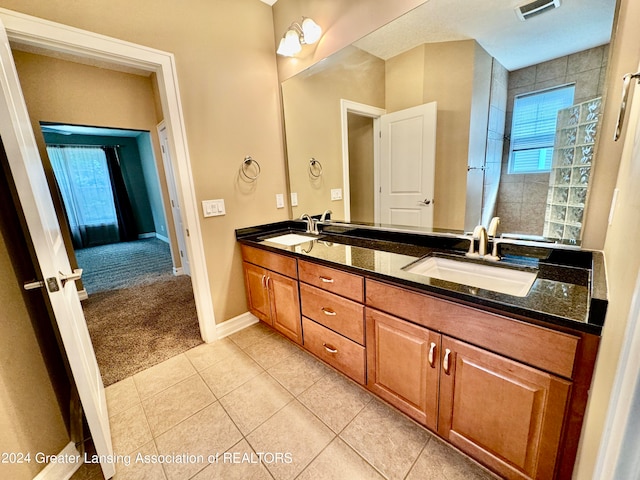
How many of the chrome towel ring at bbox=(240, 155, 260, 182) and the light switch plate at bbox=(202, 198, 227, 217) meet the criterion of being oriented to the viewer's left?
0

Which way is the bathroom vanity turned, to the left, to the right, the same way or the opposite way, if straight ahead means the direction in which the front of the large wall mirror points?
the same way

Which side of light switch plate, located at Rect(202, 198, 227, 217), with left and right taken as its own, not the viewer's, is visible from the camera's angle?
front

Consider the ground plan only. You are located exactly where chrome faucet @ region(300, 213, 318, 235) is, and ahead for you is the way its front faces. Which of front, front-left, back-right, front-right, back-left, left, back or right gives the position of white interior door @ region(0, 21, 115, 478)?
front

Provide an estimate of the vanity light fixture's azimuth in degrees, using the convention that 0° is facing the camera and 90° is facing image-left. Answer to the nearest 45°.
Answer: approximately 45°

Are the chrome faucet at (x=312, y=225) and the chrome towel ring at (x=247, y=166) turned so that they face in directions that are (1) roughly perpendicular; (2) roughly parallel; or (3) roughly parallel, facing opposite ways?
roughly perpendicular

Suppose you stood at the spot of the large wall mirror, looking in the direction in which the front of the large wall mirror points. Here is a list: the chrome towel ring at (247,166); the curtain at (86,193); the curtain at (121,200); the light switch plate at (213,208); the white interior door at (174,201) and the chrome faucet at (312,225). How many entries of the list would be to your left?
0

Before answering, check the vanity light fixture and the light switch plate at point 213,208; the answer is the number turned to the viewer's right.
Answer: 0

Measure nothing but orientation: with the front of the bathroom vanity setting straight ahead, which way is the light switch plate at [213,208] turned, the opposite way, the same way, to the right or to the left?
to the left

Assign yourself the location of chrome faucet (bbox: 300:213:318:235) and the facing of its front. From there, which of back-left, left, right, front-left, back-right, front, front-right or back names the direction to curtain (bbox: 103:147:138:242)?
right

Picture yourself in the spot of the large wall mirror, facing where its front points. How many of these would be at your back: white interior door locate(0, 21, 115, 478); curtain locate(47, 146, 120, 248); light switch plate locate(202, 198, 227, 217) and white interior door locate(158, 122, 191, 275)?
0

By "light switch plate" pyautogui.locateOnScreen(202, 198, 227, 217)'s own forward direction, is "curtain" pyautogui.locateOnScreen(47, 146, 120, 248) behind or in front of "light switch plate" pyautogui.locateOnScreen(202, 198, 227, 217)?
behind

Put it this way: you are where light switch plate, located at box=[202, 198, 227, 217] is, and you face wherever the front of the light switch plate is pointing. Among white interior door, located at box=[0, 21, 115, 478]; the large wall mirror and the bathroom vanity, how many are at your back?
0

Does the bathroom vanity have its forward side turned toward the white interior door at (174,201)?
no

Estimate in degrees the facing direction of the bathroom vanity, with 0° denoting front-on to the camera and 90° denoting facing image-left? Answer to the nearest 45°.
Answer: approximately 45°

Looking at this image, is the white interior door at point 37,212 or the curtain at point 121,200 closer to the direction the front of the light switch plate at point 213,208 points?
the white interior door
